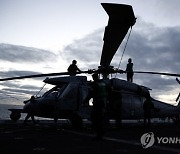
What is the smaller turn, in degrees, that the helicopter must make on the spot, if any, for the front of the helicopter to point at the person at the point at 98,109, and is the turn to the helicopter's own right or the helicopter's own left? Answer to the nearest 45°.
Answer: approximately 90° to the helicopter's own left

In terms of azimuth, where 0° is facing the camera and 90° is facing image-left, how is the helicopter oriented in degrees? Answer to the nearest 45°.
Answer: approximately 90°
